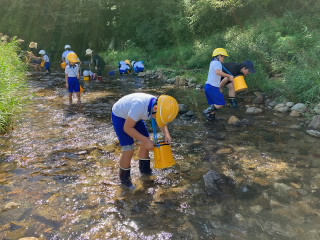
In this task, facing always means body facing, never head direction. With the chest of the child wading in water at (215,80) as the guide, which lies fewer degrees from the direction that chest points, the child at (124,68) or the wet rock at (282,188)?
the wet rock

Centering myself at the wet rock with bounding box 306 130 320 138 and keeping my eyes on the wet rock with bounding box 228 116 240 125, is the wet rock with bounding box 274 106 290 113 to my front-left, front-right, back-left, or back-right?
front-right

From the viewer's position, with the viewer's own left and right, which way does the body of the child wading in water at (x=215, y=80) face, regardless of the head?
facing to the right of the viewer

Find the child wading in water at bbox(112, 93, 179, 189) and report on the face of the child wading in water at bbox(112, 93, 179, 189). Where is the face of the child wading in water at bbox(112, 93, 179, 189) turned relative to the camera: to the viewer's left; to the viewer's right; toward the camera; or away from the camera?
to the viewer's right

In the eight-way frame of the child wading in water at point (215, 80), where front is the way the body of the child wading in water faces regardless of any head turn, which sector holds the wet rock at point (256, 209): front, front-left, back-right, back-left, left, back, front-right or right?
right

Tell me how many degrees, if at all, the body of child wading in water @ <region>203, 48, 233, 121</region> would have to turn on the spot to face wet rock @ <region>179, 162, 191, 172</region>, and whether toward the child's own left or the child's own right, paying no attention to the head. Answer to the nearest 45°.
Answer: approximately 90° to the child's own right

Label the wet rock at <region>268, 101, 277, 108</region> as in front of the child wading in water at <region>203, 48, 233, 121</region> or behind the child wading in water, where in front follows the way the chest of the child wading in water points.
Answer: in front

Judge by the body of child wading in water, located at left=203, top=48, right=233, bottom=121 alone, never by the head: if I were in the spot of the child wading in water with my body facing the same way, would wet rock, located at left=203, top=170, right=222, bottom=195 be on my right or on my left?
on my right

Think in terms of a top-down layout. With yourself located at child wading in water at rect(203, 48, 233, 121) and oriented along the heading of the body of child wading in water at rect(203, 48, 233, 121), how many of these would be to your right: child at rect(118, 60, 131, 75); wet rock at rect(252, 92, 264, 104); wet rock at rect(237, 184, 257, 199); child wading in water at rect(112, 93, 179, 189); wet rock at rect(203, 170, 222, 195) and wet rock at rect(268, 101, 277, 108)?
3

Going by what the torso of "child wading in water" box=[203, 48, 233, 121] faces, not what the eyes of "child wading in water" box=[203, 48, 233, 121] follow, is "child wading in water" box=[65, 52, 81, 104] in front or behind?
behind

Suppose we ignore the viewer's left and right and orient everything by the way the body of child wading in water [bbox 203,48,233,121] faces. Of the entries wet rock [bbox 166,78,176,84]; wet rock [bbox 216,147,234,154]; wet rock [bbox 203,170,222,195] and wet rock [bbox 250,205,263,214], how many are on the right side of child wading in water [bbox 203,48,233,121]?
3

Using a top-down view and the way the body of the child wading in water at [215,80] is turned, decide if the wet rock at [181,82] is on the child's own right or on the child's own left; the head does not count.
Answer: on the child's own left

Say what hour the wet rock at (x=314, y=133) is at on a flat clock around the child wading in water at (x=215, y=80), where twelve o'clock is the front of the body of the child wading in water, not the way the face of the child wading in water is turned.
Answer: The wet rock is roughly at 1 o'clock from the child wading in water.

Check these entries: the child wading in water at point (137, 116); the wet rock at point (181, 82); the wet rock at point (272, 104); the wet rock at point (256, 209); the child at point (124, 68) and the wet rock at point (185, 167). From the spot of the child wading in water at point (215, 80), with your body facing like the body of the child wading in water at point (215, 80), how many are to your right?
3

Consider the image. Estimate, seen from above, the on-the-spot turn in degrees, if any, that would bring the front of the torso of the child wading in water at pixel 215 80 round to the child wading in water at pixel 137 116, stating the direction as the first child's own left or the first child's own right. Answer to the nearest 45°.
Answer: approximately 90° to the first child's own right

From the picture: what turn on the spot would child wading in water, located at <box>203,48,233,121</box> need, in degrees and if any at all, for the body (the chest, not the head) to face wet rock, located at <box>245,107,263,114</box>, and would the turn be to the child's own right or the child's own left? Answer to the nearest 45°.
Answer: approximately 45° to the child's own left

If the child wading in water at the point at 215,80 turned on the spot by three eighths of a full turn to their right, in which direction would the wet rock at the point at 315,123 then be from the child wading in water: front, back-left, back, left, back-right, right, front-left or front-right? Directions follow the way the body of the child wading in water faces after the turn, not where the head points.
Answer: back-left
